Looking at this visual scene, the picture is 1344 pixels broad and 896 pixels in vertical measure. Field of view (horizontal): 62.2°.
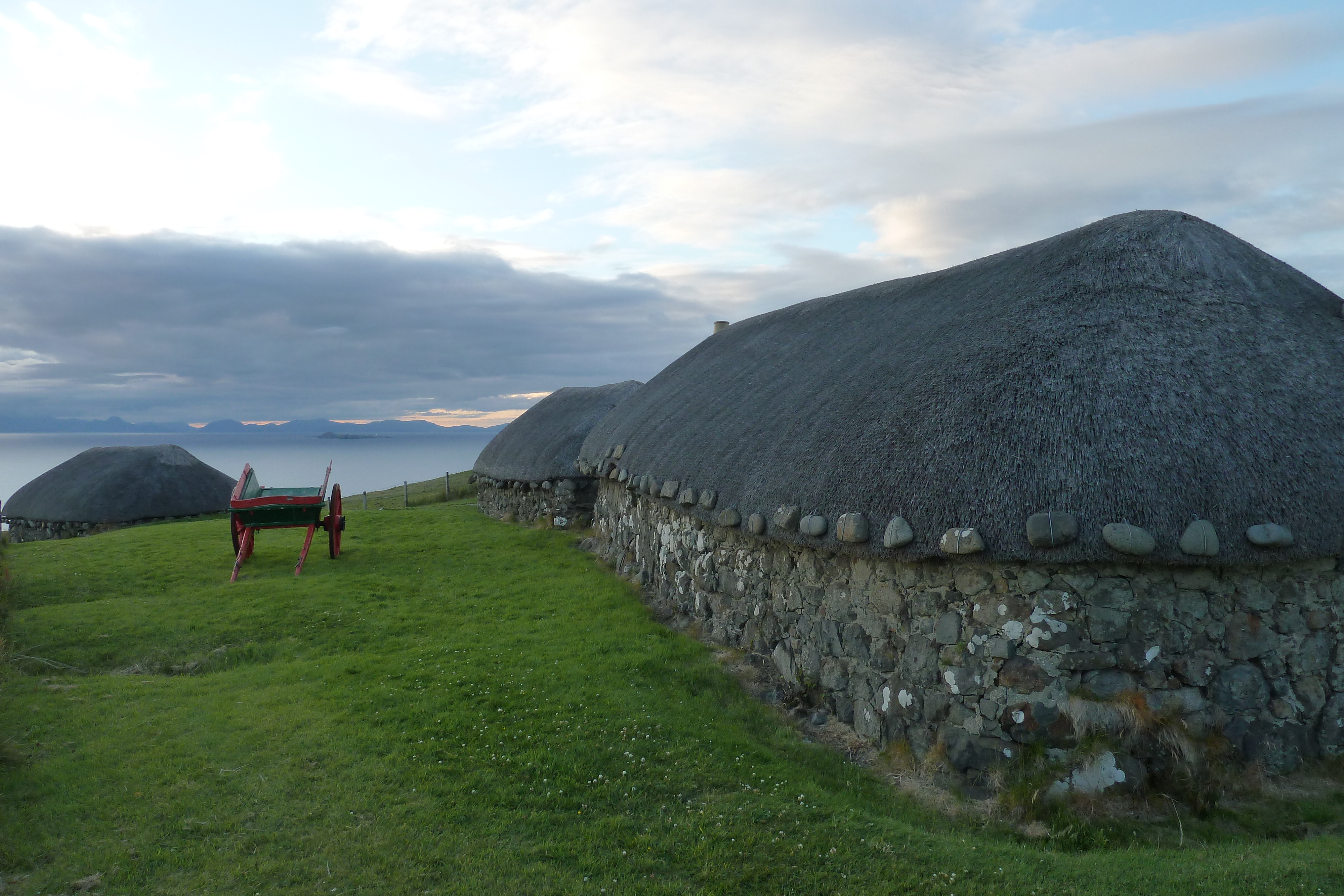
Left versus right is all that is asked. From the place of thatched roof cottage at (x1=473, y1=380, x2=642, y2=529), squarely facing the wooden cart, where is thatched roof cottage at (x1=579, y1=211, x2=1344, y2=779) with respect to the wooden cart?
left

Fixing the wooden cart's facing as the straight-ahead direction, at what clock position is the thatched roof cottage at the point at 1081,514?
The thatched roof cottage is roughly at 11 o'clock from the wooden cart.

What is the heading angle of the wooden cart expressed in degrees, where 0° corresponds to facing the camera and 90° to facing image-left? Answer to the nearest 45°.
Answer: approximately 0°

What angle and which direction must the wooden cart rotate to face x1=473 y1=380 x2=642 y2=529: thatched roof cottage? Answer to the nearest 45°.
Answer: approximately 135° to its left

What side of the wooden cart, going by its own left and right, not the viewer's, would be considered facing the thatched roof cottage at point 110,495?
back
